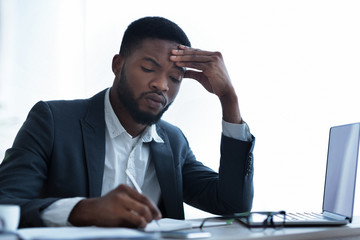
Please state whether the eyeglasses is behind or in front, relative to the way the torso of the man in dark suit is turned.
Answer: in front

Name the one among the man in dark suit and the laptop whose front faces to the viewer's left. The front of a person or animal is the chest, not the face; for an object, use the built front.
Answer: the laptop

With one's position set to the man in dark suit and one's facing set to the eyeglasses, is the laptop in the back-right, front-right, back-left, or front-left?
front-left

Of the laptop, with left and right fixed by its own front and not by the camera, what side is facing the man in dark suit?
front

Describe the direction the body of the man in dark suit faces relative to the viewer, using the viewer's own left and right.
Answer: facing the viewer and to the right of the viewer

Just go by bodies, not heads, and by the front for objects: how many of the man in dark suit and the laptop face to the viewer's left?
1

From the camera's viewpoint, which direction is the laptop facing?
to the viewer's left

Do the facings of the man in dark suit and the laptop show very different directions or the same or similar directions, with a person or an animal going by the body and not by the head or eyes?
very different directions
